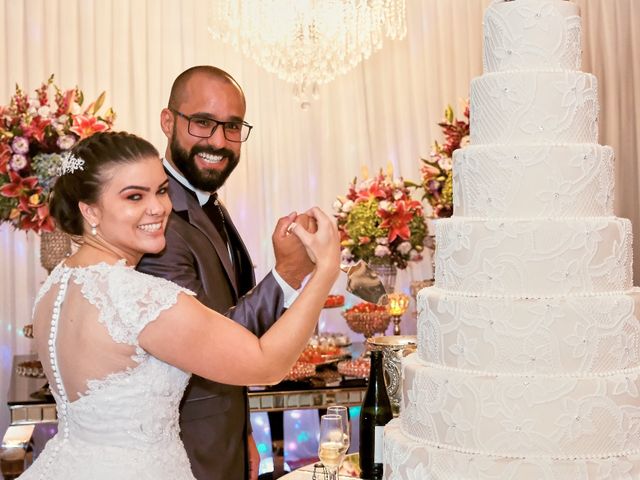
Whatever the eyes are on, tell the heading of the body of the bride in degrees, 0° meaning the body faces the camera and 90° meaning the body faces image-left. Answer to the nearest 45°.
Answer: approximately 225°

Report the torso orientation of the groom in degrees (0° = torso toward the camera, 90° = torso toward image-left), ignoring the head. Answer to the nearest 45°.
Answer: approximately 315°

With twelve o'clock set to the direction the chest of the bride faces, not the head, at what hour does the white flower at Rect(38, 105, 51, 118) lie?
The white flower is roughly at 10 o'clock from the bride.

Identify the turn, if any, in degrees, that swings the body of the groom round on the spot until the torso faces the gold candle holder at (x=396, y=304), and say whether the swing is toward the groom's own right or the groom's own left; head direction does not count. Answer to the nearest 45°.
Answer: approximately 90° to the groom's own left

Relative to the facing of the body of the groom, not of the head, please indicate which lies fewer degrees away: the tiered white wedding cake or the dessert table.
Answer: the tiered white wedding cake

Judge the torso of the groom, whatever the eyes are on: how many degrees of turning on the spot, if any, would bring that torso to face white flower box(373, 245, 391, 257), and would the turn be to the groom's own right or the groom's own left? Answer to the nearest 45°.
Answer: approximately 90° to the groom's own left

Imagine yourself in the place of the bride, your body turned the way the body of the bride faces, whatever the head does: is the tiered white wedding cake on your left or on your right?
on your right

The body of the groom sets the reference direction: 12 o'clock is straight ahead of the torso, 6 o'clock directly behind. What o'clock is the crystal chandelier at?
The crystal chandelier is roughly at 8 o'clock from the groom.
